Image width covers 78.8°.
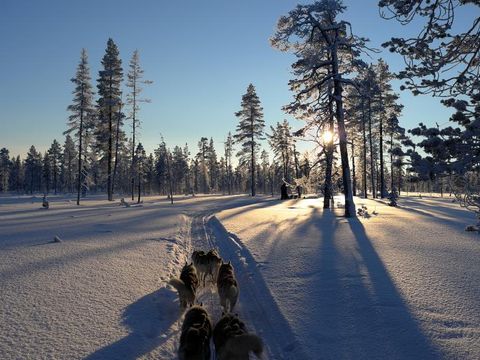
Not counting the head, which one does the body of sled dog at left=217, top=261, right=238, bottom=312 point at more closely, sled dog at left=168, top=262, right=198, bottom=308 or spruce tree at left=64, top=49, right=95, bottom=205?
the spruce tree

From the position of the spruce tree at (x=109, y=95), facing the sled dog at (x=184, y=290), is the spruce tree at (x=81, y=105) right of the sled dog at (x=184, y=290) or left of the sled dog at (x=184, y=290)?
right

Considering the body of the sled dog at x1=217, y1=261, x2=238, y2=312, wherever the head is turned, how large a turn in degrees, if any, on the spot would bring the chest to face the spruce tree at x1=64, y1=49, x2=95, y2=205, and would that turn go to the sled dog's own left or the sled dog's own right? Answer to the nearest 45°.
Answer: approximately 45° to the sled dog's own left

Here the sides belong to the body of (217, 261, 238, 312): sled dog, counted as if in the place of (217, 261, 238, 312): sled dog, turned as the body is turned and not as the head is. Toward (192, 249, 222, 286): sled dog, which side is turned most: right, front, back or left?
front

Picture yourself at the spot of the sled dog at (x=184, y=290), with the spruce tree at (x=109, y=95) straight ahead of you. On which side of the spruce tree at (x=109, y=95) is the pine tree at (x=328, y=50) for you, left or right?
right

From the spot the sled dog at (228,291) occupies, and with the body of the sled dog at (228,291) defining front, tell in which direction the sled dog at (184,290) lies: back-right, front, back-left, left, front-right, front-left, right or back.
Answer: left

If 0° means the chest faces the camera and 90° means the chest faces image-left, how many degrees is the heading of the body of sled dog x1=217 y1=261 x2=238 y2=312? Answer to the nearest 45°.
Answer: approximately 180°

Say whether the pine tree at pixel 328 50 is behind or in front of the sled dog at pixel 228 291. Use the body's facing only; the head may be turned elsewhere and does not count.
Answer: in front
